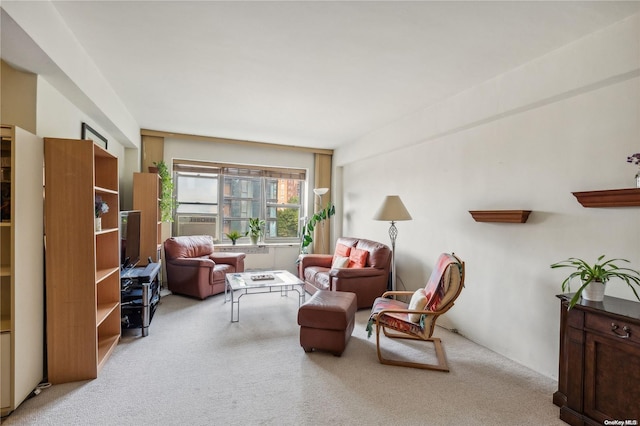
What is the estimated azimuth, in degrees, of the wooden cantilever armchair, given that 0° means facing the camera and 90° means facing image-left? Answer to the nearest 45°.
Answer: approximately 90°

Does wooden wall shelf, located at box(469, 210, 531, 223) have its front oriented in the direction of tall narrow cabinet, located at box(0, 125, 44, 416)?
yes

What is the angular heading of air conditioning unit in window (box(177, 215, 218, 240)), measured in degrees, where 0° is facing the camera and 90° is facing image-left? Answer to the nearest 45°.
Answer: approximately 0°

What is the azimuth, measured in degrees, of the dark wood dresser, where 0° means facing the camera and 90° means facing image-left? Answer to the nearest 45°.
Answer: approximately 45°

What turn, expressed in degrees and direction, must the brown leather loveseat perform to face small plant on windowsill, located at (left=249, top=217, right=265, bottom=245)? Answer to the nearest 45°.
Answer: approximately 90° to its right

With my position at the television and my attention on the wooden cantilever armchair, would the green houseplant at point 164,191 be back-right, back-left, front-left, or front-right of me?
back-left

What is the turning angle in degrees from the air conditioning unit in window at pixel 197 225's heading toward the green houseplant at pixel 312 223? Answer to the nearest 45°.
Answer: approximately 90° to its left

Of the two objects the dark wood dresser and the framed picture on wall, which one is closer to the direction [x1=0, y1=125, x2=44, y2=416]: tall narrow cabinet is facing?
the dark wood dresser

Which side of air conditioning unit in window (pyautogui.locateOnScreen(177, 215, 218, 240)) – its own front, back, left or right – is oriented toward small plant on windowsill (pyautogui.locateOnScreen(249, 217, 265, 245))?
left

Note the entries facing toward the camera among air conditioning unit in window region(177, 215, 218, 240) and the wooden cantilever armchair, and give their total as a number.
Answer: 1
